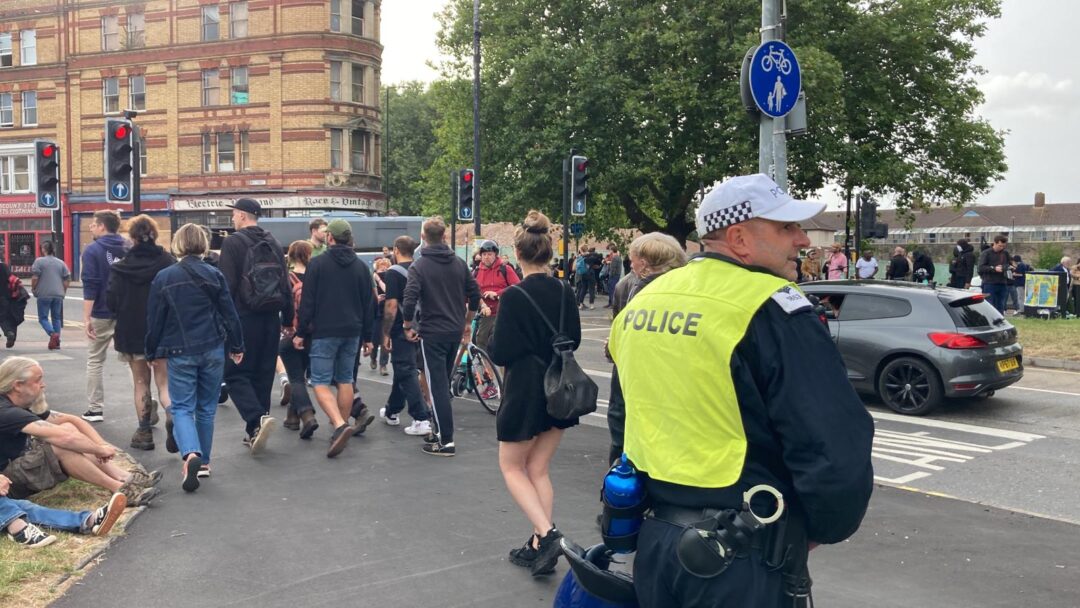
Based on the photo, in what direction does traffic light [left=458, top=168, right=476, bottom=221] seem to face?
toward the camera

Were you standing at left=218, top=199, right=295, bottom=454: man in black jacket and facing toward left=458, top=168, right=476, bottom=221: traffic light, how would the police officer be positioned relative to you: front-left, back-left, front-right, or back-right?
back-right

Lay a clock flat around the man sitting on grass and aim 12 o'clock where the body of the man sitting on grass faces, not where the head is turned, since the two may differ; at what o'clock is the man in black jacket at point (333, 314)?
The man in black jacket is roughly at 11 o'clock from the man sitting on grass.

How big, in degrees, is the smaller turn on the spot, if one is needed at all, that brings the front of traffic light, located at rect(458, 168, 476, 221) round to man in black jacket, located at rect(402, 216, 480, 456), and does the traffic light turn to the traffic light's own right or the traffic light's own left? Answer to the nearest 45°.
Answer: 0° — it already faces them

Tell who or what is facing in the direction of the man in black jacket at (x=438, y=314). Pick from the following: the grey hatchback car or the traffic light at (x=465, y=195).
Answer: the traffic light

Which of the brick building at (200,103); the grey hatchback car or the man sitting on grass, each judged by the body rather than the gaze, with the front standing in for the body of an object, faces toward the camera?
the brick building

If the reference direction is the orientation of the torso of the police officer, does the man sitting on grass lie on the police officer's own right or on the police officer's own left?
on the police officer's own left

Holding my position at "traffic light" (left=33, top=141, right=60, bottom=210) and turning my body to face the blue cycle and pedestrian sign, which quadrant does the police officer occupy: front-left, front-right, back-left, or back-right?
front-right

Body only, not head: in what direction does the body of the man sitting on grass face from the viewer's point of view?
to the viewer's right

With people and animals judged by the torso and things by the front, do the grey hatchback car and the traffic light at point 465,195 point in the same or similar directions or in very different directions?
very different directions

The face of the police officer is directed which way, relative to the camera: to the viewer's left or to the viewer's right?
to the viewer's right

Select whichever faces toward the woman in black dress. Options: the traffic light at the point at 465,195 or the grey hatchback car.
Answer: the traffic light

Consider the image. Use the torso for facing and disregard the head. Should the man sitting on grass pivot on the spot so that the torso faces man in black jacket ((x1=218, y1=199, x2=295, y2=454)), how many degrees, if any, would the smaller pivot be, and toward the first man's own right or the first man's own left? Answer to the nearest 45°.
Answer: approximately 45° to the first man's own left

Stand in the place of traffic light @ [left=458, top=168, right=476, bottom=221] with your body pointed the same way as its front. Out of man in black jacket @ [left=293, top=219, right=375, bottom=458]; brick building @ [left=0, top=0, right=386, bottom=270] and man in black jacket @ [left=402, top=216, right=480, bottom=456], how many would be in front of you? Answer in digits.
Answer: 2

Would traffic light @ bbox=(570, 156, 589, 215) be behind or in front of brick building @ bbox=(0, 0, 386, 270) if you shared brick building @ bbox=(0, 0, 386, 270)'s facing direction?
in front

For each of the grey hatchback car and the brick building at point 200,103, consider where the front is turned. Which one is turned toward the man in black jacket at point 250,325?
the brick building
